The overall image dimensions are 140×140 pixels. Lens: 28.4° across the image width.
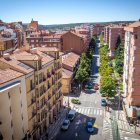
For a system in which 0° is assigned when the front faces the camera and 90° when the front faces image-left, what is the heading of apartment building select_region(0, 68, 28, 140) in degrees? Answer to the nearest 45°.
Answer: approximately 315°
